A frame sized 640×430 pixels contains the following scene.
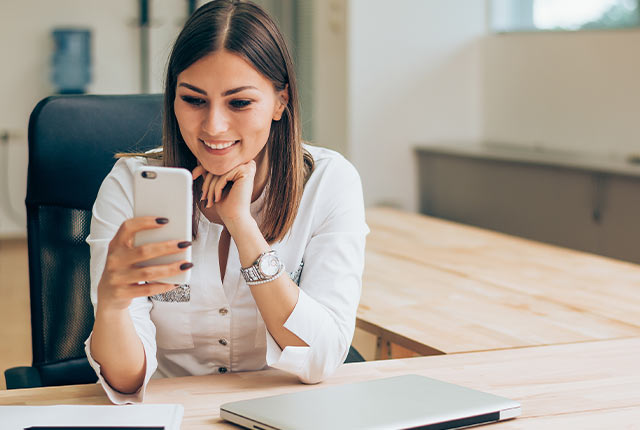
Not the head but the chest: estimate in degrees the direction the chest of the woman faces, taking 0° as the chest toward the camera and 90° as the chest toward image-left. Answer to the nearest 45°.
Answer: approximately 0°

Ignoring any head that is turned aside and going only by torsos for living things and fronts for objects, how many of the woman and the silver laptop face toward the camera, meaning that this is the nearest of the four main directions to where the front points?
1

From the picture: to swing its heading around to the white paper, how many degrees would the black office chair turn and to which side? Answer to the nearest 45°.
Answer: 0° — it already faces it

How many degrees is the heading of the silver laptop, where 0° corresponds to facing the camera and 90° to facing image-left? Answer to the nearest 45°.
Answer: approximately 135°

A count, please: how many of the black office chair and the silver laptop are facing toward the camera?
1
